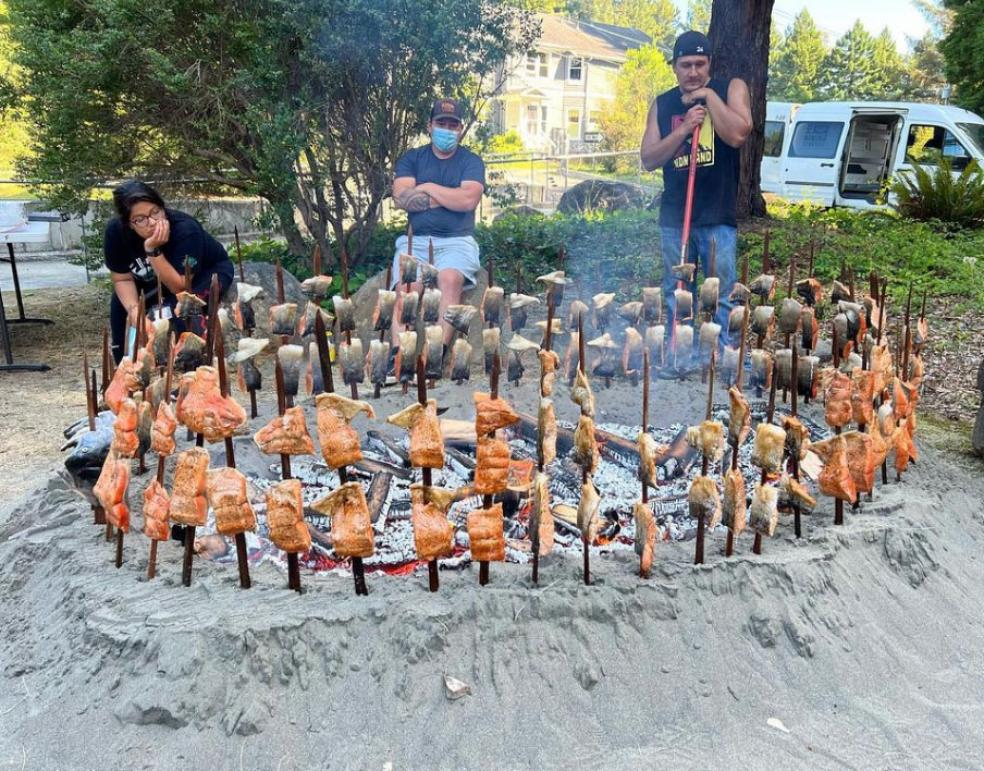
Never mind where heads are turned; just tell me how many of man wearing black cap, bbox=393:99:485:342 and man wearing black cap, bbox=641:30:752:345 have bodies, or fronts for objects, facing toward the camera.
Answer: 2

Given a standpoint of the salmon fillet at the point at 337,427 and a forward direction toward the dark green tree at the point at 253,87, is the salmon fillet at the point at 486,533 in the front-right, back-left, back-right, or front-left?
back-right

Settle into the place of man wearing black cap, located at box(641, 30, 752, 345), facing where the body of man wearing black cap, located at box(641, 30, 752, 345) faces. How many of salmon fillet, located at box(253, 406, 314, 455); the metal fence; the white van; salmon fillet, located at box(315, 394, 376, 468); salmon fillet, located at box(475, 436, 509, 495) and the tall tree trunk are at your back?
3

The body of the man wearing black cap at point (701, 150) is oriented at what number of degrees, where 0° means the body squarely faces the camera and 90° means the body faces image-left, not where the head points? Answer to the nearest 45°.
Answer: approximately 0°

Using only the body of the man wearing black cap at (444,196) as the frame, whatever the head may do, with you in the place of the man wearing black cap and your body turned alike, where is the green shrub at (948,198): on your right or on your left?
on your left

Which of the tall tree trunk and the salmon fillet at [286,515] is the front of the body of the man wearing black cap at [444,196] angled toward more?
the salmon fillet

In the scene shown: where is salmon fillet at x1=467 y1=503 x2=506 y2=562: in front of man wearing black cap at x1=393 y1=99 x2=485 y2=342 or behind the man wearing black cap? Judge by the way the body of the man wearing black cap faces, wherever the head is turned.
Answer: in front
